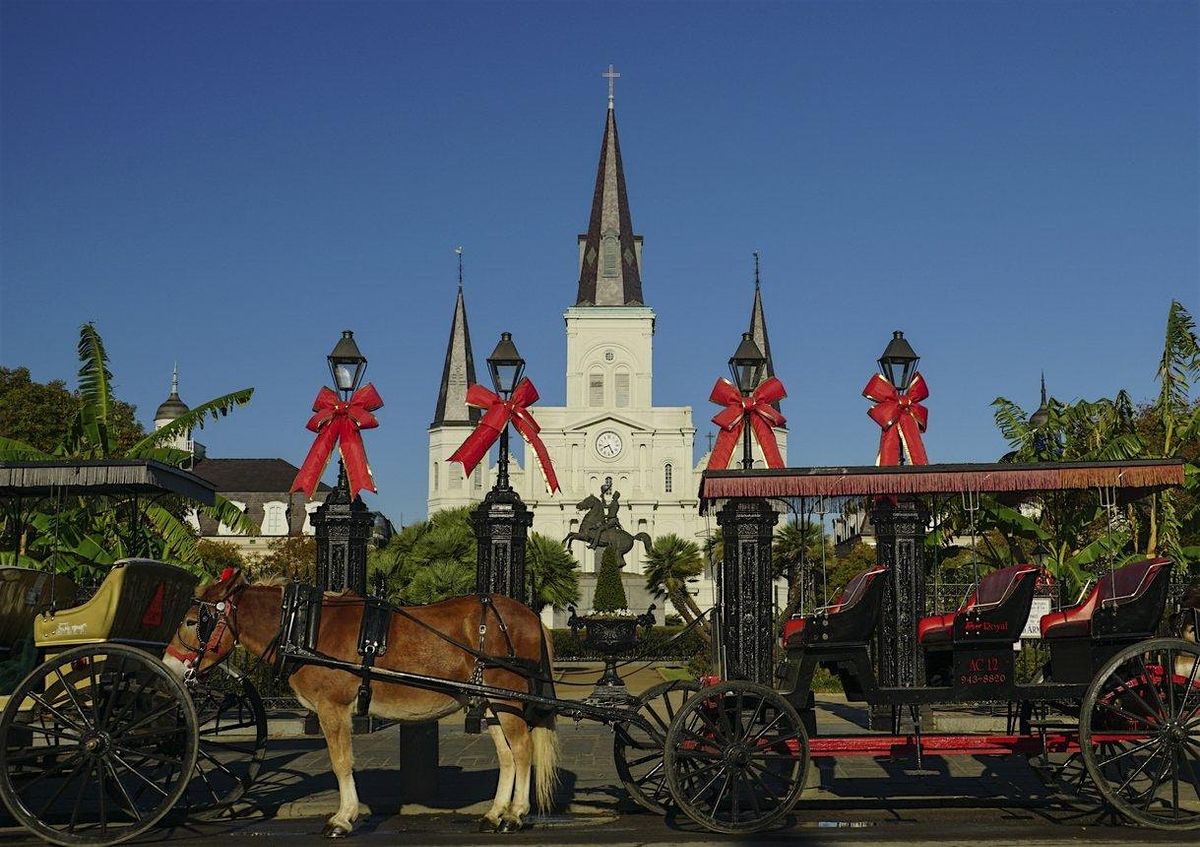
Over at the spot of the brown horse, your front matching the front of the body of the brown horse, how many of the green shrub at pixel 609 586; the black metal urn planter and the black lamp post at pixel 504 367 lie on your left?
0

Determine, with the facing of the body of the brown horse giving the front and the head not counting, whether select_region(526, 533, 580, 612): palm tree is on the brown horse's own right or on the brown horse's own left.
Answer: on the brown horse's own right

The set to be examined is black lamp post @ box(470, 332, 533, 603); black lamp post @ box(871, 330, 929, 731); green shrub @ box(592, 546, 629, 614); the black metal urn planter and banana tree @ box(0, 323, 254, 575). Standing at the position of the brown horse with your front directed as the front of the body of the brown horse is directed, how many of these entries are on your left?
0

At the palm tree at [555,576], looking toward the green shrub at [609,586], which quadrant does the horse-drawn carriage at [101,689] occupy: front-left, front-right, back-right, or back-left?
back-right

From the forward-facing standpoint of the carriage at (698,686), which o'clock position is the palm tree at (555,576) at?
The palm tree is roughly at 3 o'clock from the carriage.

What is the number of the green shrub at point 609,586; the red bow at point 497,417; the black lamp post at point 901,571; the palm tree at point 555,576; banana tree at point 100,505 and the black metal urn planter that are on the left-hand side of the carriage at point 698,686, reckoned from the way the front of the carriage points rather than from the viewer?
0

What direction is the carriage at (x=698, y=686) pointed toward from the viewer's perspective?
to the viewer's left

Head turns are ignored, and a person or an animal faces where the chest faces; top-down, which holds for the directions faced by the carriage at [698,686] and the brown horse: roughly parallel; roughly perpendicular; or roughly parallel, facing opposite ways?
roughly parallel

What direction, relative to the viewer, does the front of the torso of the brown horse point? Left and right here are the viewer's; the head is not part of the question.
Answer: facing to the left of the viewer

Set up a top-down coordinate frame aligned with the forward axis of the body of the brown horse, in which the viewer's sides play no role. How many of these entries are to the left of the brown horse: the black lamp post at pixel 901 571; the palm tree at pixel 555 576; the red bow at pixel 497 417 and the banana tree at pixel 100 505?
0

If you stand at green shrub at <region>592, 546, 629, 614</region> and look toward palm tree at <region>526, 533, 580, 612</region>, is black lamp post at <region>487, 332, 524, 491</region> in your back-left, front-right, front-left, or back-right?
front-left

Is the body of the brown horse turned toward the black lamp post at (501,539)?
no
